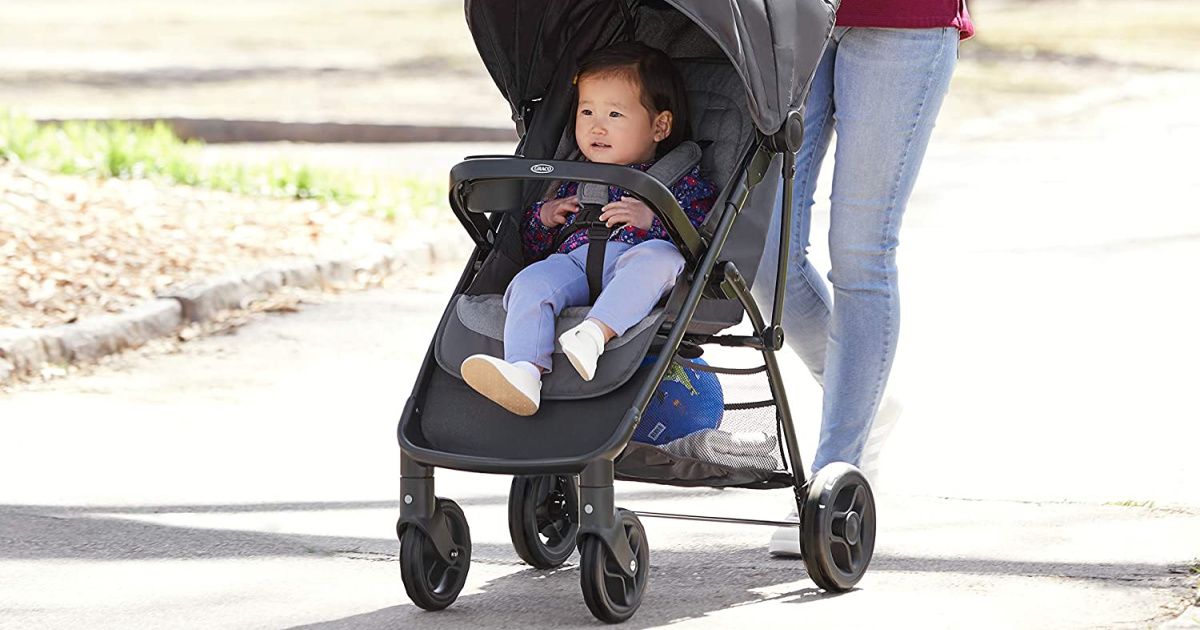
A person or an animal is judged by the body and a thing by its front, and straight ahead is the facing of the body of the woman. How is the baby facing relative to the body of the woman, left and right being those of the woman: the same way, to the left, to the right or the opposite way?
the same way

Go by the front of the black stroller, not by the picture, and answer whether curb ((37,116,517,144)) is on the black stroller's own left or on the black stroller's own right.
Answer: on the black stroller's own right

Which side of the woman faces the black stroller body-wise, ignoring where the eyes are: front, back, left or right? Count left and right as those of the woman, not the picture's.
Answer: front

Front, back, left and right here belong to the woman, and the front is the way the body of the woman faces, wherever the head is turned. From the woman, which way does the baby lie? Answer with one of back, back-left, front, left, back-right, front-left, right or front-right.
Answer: front

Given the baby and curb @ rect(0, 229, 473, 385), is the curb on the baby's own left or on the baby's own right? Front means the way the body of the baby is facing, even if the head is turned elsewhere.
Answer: on the baby's own right

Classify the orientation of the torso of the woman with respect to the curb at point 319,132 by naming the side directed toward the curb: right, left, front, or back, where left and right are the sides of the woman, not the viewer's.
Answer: right

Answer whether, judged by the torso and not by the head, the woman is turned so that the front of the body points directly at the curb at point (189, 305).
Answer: no

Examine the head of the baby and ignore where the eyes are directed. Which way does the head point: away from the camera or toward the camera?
toward the camera

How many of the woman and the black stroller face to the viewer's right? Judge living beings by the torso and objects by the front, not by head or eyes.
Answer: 0

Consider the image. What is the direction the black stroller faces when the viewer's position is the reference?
facing the viewer and to the left of the viewer

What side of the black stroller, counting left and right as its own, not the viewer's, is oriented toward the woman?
back
